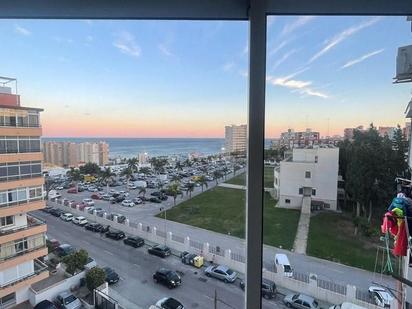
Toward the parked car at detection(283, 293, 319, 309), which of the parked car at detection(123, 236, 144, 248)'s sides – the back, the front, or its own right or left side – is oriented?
back

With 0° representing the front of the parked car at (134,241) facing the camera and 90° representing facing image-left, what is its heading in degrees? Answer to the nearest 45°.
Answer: approximately 135°

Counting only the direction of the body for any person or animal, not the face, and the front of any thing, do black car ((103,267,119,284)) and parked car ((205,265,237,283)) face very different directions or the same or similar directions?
very different directions

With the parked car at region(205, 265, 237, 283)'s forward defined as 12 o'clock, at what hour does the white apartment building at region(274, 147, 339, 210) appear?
The white apartment building is roughly at 4 o'clock from the parked car.

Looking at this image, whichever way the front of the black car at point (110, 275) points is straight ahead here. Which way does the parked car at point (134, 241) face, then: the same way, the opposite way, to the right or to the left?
the opposite way

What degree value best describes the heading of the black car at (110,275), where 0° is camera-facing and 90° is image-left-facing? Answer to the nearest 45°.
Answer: approximately 315°

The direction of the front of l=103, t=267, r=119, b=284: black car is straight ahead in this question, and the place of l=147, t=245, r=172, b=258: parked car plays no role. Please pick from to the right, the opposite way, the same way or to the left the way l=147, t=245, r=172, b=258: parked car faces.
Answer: the opposite way
